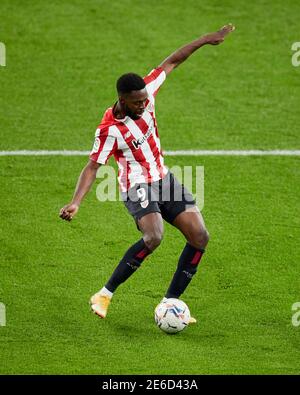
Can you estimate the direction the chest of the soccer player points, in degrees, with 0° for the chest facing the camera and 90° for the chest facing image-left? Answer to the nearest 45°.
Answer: approximately 315°

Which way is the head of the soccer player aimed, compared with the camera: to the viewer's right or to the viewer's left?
to the viewer's right
